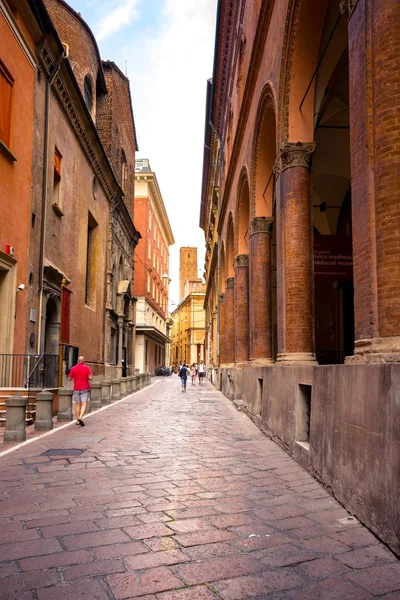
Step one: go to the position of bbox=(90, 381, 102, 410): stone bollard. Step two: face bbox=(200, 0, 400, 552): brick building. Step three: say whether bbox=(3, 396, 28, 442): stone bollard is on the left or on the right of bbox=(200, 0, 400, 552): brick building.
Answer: right

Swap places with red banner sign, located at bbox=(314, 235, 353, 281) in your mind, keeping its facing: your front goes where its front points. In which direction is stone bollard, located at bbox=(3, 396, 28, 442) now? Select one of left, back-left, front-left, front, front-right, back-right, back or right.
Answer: front-right

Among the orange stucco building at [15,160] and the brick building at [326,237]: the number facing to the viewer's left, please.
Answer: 1

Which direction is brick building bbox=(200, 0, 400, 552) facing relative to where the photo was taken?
to the viewer's left

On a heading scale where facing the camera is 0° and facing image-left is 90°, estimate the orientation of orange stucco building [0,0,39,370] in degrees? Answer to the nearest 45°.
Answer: approximately 270°

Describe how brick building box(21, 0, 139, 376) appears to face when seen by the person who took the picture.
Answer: facing to the right of the viewer

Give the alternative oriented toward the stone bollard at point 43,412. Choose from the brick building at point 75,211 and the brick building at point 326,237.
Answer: the brick building at point 326,237

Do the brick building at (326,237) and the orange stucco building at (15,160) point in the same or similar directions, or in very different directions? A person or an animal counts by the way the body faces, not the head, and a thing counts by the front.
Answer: very different directions
